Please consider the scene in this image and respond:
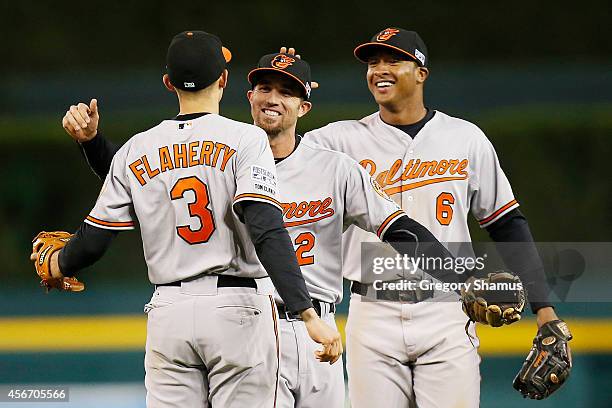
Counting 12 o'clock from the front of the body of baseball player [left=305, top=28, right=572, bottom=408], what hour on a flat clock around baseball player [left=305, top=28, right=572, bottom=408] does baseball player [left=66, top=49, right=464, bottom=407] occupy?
baseball player [left=66, top=49, right=464, bottom=407] is roughly at 2 o'clock from baseball player [left=305, top=28, right=572, bottom=408].

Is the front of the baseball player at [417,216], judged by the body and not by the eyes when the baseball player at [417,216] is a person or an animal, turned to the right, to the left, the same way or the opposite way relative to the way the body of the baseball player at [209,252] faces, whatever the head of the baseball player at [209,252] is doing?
the opposite way

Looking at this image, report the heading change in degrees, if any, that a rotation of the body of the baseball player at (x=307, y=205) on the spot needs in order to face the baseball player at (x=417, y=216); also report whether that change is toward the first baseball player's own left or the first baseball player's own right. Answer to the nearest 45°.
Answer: approximately 90° to the first baseball player's own left

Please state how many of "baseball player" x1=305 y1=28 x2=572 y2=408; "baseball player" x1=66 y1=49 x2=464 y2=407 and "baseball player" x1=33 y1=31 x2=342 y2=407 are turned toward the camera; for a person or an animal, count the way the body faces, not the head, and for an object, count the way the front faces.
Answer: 2

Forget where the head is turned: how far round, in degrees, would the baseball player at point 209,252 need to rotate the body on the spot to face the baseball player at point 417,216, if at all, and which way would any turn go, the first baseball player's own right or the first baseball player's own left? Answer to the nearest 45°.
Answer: approximately 45° to the first baseball player's own right

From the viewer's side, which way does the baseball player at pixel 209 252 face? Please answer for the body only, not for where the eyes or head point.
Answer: away from the camera

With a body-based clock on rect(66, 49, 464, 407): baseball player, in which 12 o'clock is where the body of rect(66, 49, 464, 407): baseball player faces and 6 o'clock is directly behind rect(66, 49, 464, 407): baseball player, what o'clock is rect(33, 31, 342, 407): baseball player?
rect(33, 31, 342, 407): baseball player is roughly at 1 o'clock from rect(66, 49, 464, 407): baseball player.

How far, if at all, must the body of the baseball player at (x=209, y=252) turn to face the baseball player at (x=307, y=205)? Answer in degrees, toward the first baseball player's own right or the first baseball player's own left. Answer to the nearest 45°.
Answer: approximately 45° to the first baseball player's own right

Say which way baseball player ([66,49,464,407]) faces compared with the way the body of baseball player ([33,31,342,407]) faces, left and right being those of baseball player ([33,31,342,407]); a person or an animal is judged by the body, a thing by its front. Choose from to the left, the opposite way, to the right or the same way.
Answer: the opposite way

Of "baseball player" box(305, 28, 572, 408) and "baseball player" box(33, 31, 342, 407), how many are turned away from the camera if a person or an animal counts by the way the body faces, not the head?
1
